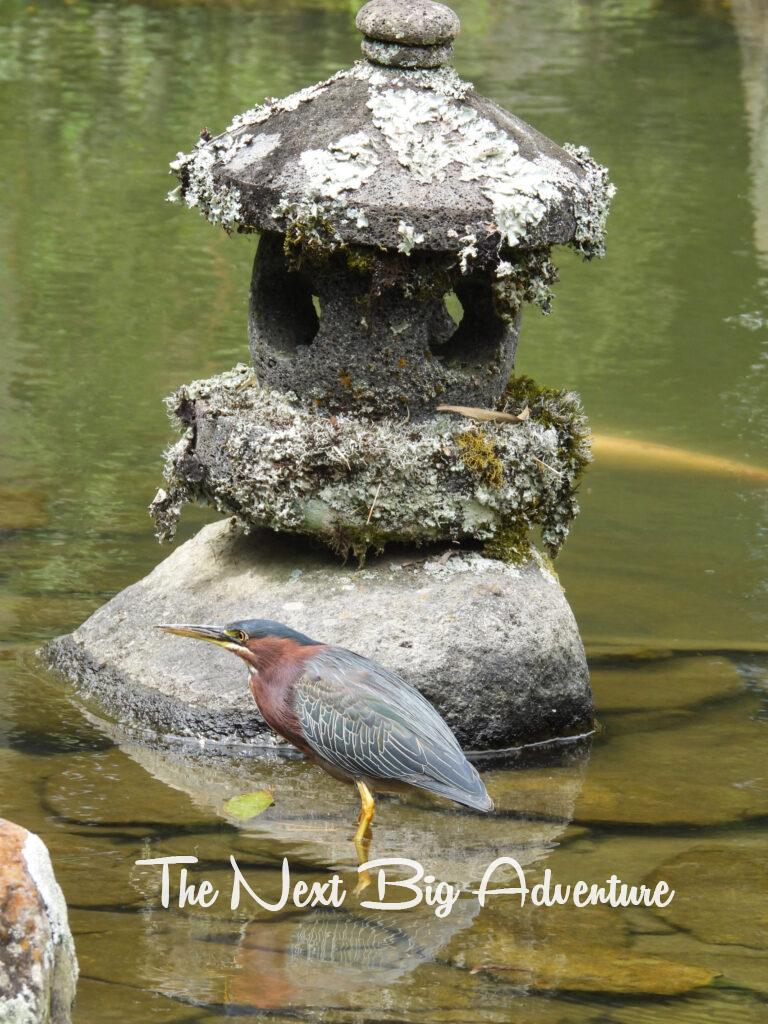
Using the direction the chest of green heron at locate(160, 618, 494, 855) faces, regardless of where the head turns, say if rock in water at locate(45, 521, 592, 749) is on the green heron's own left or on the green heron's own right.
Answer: on the green heron's own right

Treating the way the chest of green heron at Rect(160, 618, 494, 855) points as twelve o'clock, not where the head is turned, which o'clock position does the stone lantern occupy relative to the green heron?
The stone lantern is roughly at 3 o'clock from the green heron.

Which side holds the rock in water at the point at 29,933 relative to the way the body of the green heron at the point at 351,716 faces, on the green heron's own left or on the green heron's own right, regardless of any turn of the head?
on the green heron's own left

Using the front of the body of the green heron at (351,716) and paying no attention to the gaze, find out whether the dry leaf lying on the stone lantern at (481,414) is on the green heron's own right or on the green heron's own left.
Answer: on the green heron's own right

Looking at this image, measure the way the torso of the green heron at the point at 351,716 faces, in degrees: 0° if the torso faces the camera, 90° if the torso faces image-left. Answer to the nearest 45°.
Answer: approximately 90°
